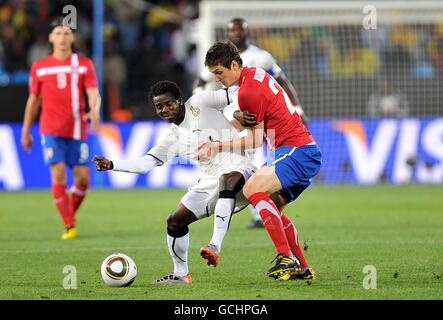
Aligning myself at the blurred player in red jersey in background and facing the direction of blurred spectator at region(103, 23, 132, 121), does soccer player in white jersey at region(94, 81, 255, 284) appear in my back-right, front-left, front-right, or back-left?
back-right

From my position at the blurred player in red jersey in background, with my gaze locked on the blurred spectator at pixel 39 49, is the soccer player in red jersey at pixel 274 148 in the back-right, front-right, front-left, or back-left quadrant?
back-right

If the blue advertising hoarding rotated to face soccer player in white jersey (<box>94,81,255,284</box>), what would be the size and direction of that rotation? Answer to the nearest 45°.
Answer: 0° — it already faces them

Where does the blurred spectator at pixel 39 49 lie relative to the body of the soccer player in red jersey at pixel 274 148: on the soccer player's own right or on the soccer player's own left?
on the soccer player's own right

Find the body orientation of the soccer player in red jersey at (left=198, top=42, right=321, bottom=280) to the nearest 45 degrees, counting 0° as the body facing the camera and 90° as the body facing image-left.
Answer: approximately 90°

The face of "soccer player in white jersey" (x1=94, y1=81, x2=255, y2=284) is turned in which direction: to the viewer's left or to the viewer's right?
to the viewer's left

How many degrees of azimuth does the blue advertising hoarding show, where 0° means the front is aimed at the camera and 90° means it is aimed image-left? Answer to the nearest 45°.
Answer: approximately 0°

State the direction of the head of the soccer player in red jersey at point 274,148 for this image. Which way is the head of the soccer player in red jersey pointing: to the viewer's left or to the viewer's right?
to the viewer's left

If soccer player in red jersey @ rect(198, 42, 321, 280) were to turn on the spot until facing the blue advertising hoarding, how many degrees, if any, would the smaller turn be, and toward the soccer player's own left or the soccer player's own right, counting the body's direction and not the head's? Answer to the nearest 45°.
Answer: approximately 90° to the soccer player's own right
